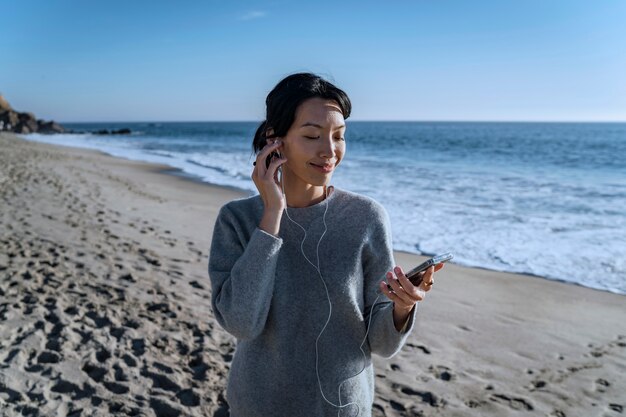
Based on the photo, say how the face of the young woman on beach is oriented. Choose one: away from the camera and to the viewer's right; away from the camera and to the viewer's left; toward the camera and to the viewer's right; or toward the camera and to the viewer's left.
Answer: toward the camera and to the viewer's right

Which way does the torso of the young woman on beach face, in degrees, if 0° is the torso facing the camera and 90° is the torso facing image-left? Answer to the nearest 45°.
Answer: approximately 0°
